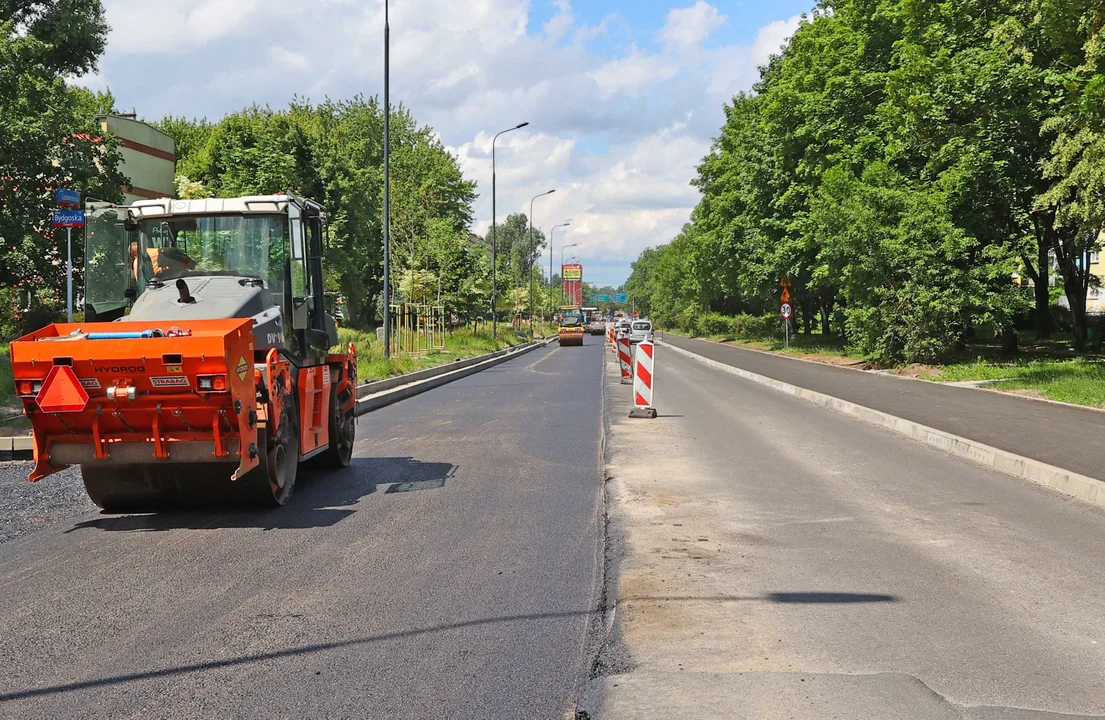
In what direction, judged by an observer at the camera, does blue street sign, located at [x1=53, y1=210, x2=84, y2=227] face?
facing the viewer

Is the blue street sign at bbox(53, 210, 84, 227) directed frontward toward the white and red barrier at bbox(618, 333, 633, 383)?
no

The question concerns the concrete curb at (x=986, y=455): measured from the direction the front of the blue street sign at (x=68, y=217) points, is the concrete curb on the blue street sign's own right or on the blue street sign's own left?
on the blue street sign's own left

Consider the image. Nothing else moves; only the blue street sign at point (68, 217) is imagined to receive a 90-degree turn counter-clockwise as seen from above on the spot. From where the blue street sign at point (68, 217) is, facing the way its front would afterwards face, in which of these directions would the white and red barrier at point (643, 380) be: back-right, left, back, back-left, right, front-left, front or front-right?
front

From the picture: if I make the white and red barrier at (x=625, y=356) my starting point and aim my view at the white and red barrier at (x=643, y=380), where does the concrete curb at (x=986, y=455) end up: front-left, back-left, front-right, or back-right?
front-left

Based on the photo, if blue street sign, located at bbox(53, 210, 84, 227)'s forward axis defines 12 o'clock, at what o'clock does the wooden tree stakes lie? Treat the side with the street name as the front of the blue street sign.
The wooden tree stakes is roughly at 7 o'clock from the blue street sign.

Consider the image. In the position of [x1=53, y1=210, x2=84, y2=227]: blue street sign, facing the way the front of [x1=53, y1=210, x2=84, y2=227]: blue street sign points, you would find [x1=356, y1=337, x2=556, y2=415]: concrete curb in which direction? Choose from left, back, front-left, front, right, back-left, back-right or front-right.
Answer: back-left

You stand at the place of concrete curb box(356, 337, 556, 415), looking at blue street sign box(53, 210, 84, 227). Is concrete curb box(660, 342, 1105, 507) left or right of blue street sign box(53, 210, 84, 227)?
left
